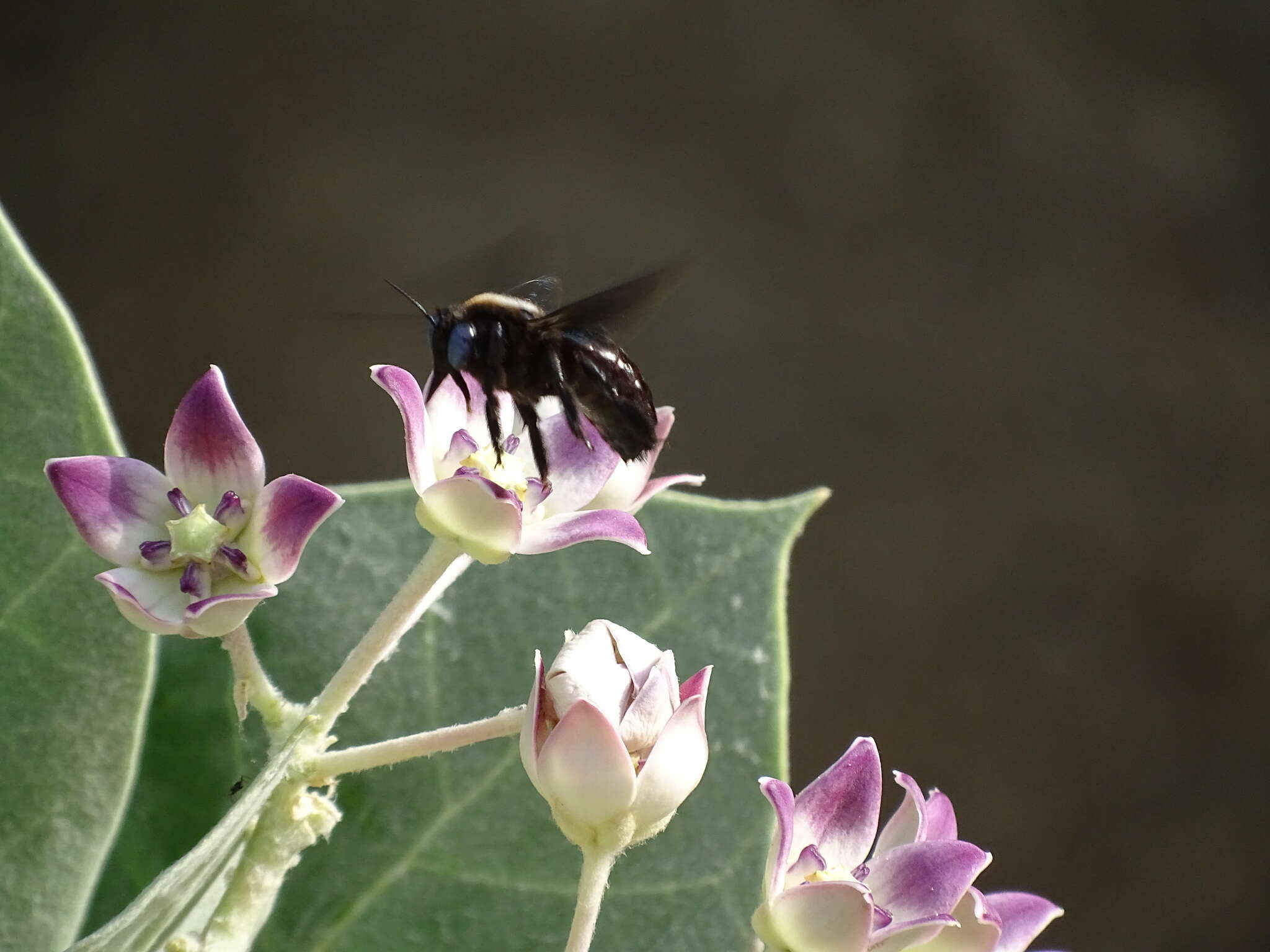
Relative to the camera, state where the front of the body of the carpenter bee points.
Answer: to the viewer's left
